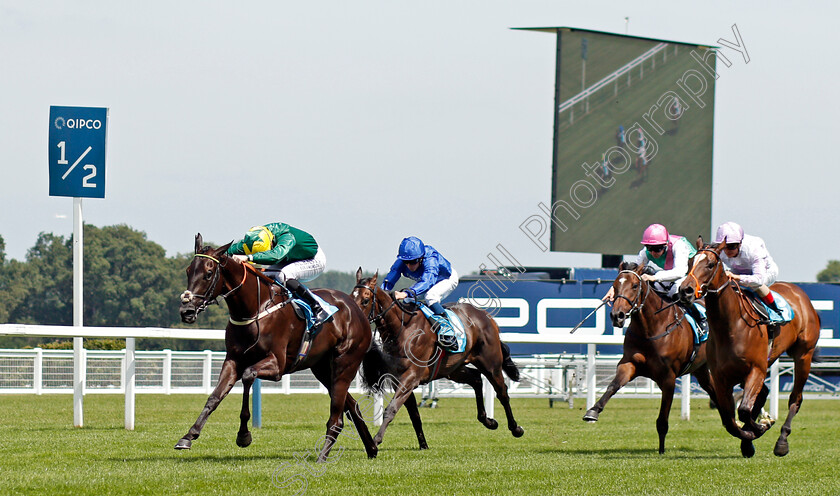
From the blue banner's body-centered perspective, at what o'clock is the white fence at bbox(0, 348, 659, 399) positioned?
The white fence is roughly at 2 o'clock from the blue banner.

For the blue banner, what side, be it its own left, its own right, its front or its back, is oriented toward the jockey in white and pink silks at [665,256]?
front

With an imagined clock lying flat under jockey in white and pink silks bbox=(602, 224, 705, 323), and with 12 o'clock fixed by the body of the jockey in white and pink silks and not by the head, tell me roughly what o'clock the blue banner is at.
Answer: The blue banner is roughly at 4 o'clock from the jockey in white and pink silks.

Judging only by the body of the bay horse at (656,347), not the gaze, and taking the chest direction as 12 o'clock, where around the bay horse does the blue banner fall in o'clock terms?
The blue banner is roughly at 4 o'clock from the bay horse.

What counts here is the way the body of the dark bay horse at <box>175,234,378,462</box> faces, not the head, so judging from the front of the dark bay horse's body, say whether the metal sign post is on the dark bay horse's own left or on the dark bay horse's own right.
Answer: on the dark bay horse's own right

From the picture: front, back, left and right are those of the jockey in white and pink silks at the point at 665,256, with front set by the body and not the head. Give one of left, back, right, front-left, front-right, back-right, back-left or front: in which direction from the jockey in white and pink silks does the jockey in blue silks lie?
front-right

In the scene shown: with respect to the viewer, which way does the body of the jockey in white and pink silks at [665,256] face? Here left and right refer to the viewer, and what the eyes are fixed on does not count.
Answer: facing the viewer and to the left of the viewer

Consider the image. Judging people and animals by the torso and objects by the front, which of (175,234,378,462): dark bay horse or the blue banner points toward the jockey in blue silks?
the blue banner

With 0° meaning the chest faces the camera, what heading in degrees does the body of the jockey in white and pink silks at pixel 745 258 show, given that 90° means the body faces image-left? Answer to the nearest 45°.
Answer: approximately 45°

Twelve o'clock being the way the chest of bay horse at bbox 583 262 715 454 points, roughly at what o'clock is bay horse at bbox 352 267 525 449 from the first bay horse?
The bay horse at bbox 352 267 525 449 is roughly at 1 o'clock from the bay horse at bbox 583 262 715 454.

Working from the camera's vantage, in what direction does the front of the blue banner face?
facing the viewer

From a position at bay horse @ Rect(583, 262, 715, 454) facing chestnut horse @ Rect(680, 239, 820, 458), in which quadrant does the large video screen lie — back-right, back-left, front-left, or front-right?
back-left

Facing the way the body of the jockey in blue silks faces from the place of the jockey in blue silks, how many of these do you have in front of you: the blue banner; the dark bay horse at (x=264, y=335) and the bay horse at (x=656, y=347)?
1
